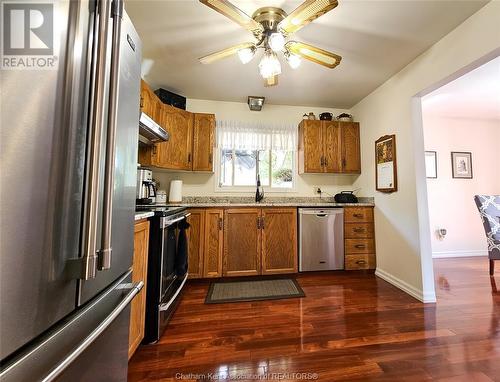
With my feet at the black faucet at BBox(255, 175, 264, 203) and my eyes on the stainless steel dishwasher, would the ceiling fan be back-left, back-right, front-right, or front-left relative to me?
front-right

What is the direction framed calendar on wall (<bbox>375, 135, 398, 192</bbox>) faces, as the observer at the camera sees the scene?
facing the viewer and to the left of the viewer

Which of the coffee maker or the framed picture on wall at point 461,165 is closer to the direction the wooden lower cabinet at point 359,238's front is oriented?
the coffee maker

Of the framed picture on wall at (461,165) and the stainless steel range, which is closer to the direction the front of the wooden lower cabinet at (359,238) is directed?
the stainless steel range

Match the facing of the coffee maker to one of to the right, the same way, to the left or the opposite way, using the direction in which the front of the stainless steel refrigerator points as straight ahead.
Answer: the same way

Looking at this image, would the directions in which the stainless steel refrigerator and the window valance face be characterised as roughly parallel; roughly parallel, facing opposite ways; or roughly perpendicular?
roughly perpendicular

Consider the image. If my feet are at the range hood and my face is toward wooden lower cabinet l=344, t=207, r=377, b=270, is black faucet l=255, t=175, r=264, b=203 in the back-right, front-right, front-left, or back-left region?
front-left

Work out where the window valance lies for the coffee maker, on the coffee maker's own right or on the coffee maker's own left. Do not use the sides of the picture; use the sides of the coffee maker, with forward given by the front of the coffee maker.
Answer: on the coffee maker's own left

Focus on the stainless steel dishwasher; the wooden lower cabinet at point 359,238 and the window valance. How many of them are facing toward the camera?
3

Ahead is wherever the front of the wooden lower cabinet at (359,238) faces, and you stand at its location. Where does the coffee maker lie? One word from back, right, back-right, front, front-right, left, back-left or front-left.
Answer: front-right

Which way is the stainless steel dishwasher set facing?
toward the camera

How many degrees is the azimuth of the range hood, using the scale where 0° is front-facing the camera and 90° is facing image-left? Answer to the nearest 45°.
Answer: approximately 315°

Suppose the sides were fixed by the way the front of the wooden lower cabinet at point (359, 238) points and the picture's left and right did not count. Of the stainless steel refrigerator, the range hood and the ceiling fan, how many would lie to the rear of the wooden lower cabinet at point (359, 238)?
0

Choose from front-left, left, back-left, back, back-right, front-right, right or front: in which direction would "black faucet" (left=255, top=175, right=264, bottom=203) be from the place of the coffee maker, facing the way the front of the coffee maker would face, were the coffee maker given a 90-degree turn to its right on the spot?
back-left

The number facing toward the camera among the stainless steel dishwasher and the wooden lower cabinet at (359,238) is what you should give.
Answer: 2

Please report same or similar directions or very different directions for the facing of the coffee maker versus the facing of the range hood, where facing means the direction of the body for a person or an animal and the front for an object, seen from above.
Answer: same or similar directions
